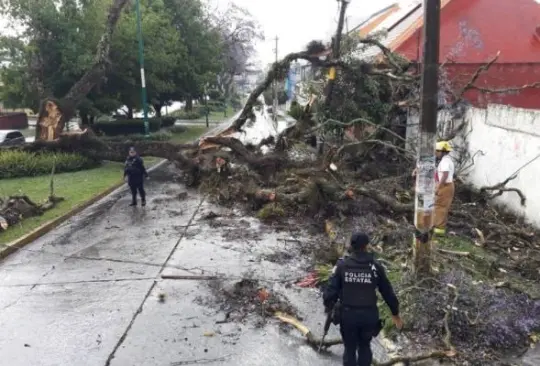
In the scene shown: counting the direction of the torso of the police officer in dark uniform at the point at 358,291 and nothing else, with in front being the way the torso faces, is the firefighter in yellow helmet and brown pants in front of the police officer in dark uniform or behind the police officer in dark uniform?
in front

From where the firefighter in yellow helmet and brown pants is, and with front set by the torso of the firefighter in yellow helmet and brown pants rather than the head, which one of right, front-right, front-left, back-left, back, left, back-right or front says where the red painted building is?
right

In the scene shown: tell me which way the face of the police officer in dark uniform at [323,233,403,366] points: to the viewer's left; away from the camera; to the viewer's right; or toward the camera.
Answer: away from the camera

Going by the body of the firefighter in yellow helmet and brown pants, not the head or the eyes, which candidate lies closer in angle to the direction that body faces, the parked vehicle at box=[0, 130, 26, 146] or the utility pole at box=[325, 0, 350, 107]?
the parked vehicle

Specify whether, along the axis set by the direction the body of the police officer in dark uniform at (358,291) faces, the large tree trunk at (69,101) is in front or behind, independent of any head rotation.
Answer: in front

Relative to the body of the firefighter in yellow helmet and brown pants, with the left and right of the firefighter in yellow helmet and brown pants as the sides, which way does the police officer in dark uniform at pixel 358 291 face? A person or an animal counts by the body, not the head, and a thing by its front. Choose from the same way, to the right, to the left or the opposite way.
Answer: to the right

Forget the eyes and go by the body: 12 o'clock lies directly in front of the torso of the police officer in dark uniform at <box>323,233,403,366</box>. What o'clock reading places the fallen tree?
The fallen tree is roughly at 12 o'clock from the police officer in dark uniform.

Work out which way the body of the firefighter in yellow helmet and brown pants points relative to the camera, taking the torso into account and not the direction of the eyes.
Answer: to the viewer's left

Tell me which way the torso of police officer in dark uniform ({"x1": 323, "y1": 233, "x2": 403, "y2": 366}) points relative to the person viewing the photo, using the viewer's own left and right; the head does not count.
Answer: facing away from the viewer

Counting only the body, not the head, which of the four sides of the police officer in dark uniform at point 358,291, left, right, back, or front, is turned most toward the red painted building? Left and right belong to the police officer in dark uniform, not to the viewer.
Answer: front

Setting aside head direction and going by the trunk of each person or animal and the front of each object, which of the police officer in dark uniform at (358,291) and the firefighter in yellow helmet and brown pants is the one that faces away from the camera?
the police officer in dark uniform
